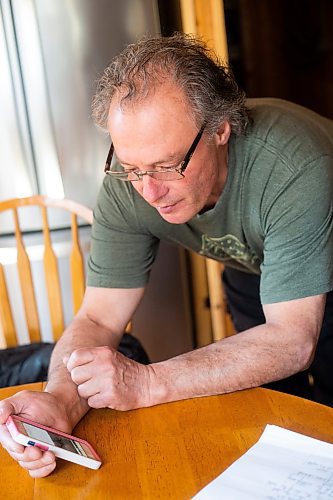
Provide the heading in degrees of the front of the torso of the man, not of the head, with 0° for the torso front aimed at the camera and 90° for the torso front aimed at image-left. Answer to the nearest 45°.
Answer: approximately 45°

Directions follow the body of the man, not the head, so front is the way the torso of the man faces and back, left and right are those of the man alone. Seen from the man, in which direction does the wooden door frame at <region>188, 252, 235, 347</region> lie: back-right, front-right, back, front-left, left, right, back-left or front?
back-right

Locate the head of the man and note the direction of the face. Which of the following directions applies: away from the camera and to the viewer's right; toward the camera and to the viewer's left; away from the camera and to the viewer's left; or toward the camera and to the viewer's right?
toward the camera and to the viewer's left

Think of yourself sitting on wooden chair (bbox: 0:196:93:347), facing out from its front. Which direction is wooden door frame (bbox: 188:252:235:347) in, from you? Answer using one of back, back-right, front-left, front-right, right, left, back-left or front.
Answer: back-left

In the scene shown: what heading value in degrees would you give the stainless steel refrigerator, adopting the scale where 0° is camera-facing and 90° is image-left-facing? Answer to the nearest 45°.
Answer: approximately 0°

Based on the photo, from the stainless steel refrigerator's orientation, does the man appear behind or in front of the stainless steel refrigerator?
in front
